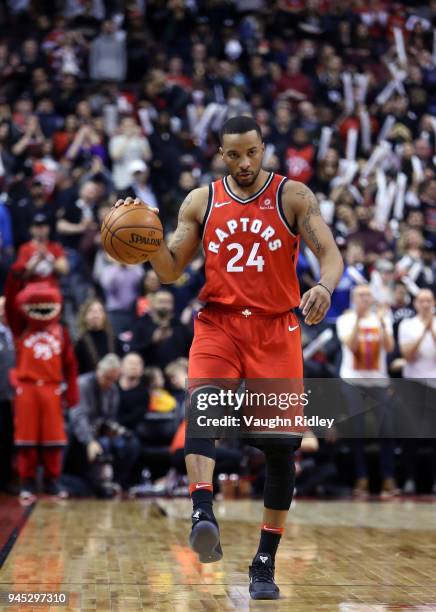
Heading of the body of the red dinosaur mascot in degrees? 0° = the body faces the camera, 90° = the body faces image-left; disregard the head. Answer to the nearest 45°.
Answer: approximately 0°

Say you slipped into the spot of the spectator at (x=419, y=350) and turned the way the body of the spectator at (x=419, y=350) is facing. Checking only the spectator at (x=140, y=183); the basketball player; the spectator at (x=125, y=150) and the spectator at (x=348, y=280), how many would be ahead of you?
1

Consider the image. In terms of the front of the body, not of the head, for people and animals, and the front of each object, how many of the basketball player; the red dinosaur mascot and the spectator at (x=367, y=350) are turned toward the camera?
3

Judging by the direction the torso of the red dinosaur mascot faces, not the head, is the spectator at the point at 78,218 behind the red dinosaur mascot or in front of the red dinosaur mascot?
behind

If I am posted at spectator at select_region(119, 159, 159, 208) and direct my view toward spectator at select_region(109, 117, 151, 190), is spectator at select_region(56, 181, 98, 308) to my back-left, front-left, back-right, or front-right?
back-left

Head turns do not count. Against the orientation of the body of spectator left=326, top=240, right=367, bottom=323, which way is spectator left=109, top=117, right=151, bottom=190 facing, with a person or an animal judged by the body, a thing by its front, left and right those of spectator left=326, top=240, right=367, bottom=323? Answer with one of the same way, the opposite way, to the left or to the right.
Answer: the same way

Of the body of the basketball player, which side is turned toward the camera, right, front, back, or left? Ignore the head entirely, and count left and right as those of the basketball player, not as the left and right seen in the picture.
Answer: front

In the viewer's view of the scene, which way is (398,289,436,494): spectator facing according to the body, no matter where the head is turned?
toward the camera

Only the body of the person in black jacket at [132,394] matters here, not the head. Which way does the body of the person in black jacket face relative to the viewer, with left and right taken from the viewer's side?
facing the viewer

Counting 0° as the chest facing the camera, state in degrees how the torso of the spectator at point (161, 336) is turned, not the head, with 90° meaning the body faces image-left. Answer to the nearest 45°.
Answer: approximately 0°

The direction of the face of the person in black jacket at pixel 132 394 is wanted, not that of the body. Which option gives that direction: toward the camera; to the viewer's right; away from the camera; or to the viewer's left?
toward the camera

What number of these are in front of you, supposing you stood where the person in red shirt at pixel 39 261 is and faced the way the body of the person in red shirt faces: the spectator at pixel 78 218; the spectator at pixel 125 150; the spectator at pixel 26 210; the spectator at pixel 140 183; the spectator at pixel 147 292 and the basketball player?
1

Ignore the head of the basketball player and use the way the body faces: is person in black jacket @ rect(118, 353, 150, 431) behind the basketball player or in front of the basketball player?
behind

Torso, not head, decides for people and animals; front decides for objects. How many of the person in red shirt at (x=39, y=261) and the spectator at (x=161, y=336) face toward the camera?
2

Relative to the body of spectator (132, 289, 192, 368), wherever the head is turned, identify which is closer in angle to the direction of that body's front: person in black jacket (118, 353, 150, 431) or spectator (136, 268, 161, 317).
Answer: the person in black jacket
